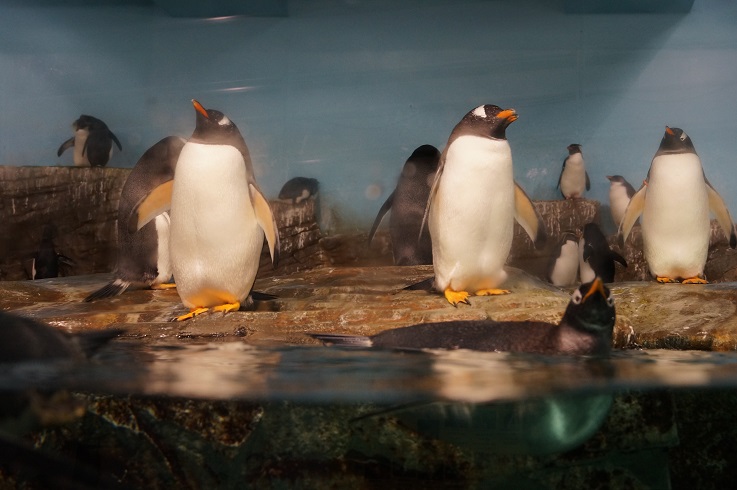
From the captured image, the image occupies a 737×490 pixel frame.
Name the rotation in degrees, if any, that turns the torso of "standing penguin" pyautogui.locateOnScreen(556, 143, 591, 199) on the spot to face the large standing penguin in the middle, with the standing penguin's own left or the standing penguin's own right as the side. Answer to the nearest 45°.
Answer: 0° — it already faces it

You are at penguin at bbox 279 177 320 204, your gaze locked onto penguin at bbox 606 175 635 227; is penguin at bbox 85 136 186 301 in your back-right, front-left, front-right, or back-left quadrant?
back-right

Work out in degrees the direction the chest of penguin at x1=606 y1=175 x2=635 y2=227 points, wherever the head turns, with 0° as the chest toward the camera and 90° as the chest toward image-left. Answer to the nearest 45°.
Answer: approximately 45°

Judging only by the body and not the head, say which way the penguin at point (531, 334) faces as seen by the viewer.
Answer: to the viewer's right

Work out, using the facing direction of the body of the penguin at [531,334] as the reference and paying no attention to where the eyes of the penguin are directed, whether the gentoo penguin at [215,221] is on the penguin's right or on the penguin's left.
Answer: on the penguin's left

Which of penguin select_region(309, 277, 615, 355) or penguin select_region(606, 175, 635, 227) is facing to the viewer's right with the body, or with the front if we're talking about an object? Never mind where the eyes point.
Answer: penguin select_region(309, 277, 615, 355)

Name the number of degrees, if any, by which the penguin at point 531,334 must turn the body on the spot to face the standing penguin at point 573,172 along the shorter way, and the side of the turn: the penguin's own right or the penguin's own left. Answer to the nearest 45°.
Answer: approximately 90° to the penguin's own left

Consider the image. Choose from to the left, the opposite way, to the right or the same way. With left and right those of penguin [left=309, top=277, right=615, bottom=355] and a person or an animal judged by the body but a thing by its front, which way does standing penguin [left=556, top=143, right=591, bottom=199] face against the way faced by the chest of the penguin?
to the right
